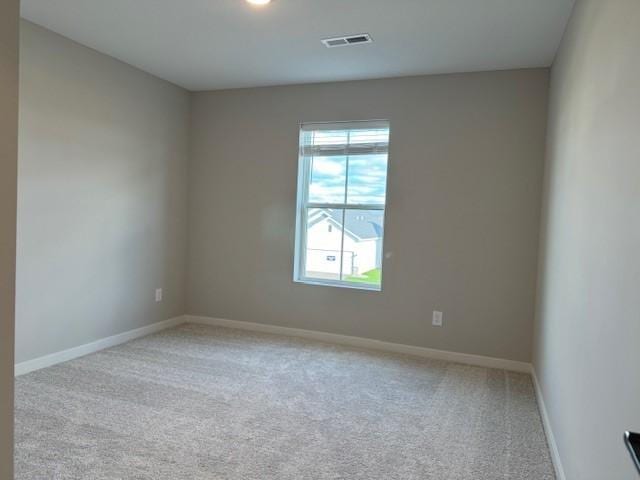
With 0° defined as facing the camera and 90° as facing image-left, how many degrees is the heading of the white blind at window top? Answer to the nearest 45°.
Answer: approximately 0°
